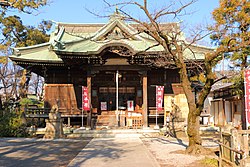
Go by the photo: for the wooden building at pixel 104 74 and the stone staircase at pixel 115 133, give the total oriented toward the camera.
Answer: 2

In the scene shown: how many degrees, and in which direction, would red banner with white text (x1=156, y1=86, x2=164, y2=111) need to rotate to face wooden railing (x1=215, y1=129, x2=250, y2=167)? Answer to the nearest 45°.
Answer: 0° — it already faces it

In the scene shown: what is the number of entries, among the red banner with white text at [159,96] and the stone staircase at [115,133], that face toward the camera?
2
